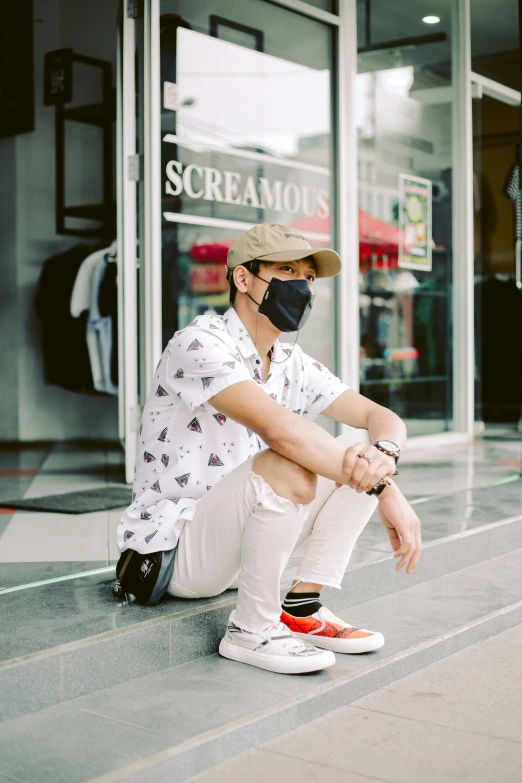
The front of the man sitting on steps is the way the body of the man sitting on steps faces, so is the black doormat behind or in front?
behind

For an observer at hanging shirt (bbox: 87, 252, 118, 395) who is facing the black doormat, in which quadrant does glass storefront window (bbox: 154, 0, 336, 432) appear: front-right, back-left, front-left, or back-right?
front-left

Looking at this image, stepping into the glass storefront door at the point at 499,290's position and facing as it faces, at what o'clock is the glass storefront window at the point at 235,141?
the glass storefront window at the point at 235,141 is roughly at 2 o'clock from the glass storefront door at the point at 499,290.

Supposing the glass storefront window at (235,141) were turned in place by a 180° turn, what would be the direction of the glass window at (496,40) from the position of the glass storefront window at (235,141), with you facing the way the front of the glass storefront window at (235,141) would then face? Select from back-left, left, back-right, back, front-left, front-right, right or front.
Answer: right

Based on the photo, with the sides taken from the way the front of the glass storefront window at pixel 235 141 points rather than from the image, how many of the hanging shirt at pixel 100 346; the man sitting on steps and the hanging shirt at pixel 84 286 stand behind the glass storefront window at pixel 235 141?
2

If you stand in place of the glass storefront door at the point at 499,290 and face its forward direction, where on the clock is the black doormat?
The black doormat is roughly at 2 o'clock from the glass storefront door.

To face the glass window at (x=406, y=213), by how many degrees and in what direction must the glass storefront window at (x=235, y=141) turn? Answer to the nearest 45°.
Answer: approximately 90° to its left

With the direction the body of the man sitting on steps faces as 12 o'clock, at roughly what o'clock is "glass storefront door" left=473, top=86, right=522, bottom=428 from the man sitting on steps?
The glass storefront door is roughly at 8 o'clock from the man sitting on steps.

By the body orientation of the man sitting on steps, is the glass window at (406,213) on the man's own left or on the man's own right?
on the man's own left

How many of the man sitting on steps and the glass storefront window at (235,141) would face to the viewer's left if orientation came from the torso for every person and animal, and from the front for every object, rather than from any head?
0

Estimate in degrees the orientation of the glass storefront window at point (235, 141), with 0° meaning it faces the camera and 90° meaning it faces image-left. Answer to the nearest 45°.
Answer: approximately 315°

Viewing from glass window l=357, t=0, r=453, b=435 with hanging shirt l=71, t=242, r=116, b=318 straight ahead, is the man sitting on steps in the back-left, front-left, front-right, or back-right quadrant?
front-left

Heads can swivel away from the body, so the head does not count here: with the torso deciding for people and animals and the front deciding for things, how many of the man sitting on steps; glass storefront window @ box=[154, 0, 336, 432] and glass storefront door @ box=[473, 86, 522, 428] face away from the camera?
0
